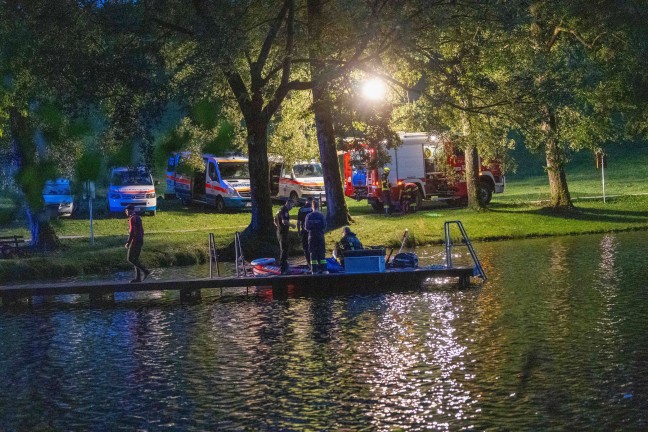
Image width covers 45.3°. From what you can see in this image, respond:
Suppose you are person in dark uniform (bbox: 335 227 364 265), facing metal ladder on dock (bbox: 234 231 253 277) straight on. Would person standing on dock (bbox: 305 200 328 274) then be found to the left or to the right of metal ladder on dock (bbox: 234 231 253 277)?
left

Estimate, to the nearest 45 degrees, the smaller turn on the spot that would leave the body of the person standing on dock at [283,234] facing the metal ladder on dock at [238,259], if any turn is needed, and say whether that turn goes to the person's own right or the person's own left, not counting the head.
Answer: approximately 180°

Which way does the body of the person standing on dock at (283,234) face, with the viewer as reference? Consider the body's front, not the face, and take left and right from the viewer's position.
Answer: facing to the right of the viewer

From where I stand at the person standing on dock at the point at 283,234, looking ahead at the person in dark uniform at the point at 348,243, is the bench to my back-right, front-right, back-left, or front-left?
back-left

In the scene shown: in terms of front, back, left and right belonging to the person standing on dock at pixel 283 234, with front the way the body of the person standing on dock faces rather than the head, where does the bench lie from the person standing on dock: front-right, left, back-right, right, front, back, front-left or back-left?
back-left

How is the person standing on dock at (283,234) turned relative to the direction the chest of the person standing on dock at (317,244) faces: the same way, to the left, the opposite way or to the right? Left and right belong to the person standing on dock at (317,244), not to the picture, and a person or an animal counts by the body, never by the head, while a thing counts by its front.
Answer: to the right

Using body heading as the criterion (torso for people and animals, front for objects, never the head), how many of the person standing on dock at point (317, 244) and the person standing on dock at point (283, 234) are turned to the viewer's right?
1

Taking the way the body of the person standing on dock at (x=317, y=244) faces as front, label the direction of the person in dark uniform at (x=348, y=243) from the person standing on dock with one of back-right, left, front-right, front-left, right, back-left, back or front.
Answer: front-right

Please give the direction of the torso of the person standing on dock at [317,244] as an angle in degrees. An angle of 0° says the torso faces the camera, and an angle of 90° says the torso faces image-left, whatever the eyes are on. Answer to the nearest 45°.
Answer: approximately 180°
